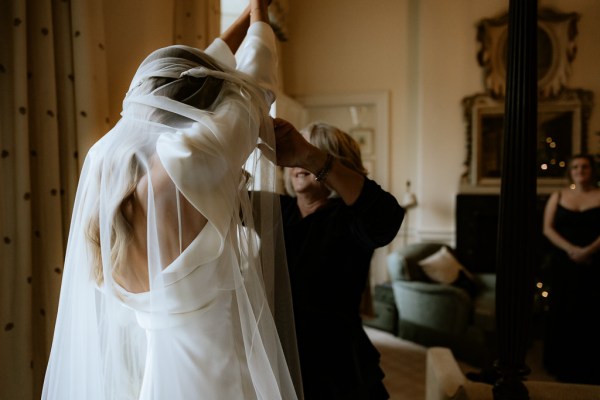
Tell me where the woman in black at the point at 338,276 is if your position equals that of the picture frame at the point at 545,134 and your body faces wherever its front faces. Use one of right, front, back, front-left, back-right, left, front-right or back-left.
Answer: front

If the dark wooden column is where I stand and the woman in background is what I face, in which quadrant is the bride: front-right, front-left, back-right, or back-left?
back-left

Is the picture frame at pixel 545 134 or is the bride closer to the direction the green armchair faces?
the bride

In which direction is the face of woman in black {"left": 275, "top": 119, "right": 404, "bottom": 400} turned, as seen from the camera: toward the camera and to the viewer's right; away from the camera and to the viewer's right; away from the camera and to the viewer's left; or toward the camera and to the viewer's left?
toward the camera and to the viewer's left

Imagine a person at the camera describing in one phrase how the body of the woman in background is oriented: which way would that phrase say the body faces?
toward the camera

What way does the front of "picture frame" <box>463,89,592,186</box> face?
toward the camera

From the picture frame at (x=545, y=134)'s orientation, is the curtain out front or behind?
out front

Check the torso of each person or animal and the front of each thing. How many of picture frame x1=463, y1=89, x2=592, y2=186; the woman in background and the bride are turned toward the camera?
2

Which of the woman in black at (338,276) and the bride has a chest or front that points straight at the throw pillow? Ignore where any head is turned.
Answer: the bride

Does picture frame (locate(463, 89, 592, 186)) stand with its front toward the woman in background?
yes

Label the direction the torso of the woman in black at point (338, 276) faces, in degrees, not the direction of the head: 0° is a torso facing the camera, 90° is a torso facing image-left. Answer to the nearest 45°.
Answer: approximately 45°

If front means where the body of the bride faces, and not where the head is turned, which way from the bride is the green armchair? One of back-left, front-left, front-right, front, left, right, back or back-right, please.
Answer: front

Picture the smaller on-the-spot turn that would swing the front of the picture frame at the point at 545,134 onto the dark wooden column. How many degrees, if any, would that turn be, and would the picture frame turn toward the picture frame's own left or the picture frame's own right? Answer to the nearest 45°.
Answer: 0° — it already faces it
